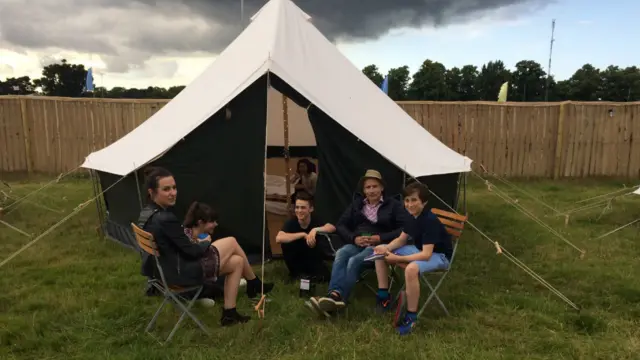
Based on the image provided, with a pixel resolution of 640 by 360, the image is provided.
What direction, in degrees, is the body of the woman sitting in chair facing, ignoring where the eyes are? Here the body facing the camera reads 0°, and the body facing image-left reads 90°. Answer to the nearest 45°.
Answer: approximately 270°

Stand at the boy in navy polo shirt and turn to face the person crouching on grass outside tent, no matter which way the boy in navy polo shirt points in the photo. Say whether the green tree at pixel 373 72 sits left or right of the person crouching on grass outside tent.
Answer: right

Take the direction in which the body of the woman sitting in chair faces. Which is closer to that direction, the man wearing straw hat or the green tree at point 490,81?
the man wearing straw hat

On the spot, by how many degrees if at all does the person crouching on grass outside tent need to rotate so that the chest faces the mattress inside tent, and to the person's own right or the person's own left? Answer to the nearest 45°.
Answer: approximately 180°

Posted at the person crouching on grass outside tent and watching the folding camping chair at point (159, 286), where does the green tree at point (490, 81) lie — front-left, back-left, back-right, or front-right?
back-right

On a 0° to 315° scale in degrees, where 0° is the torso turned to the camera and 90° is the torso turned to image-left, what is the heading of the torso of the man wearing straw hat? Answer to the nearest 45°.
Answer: approximately 45°

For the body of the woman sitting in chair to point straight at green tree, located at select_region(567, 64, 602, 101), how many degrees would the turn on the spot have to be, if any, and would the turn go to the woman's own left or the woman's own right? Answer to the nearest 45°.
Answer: approximately 45° to the woman's own left

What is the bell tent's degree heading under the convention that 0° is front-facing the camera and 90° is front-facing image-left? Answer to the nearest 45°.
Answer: approximately 0°

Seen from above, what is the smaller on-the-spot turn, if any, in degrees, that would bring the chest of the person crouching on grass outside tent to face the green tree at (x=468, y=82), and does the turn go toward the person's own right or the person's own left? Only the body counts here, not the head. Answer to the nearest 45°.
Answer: approximately 180°
